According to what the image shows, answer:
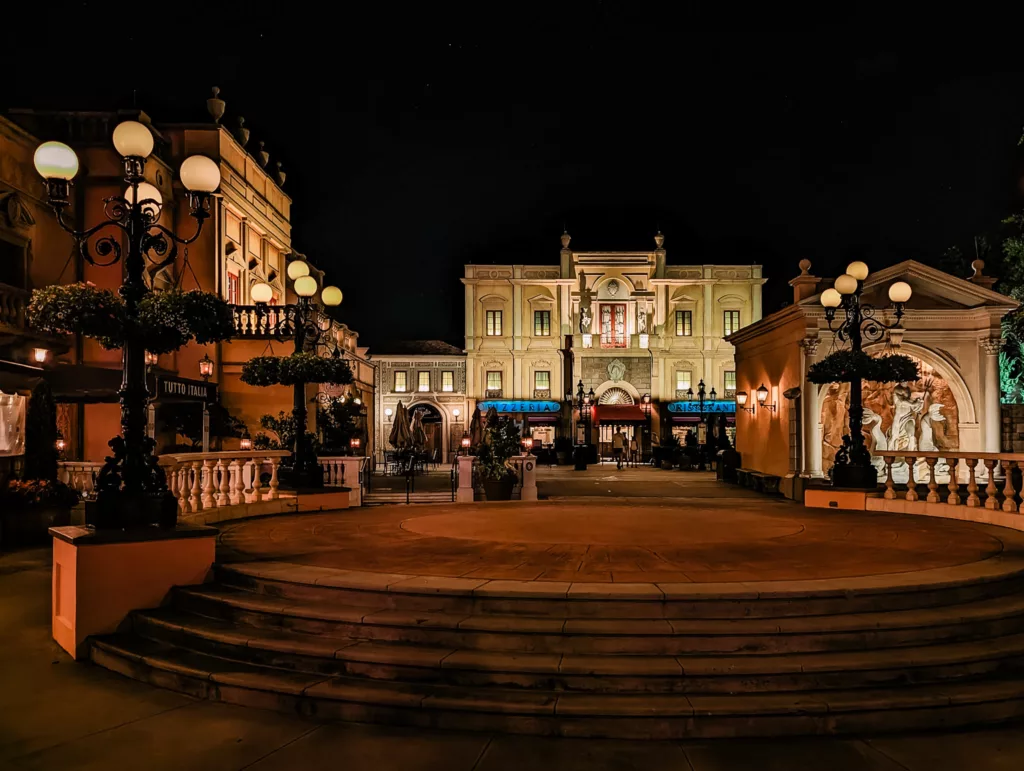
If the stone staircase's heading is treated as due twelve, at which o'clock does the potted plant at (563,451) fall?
The potted plant is roughly at 6 o'clock from the stone staircase.

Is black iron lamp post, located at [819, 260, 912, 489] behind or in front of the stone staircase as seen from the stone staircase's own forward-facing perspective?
behind

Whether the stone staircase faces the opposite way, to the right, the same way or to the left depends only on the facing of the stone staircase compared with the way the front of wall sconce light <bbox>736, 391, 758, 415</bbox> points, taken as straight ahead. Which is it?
to the left

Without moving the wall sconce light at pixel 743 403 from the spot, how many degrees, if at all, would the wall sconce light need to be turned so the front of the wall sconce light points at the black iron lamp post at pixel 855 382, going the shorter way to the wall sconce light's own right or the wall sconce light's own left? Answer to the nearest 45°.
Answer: approximately 90° to the wall sconce light's own left

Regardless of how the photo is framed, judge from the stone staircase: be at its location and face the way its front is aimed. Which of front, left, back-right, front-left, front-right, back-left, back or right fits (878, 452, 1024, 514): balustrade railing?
back-left

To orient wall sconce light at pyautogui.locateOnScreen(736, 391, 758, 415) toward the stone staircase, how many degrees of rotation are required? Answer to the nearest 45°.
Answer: approximately 90° to its left

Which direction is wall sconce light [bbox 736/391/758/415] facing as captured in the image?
to the viewer's left

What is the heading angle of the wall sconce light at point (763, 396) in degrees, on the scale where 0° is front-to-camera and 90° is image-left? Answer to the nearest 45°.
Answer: approximately 90°

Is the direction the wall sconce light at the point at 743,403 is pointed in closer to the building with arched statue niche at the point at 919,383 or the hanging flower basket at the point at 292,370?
the hanging flower basket

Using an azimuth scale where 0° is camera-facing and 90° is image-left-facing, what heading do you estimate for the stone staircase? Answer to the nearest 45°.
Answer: approximately 0°

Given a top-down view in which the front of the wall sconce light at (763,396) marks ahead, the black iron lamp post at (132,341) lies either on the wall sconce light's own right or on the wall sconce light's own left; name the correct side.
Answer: on the wall sconce light's own left
